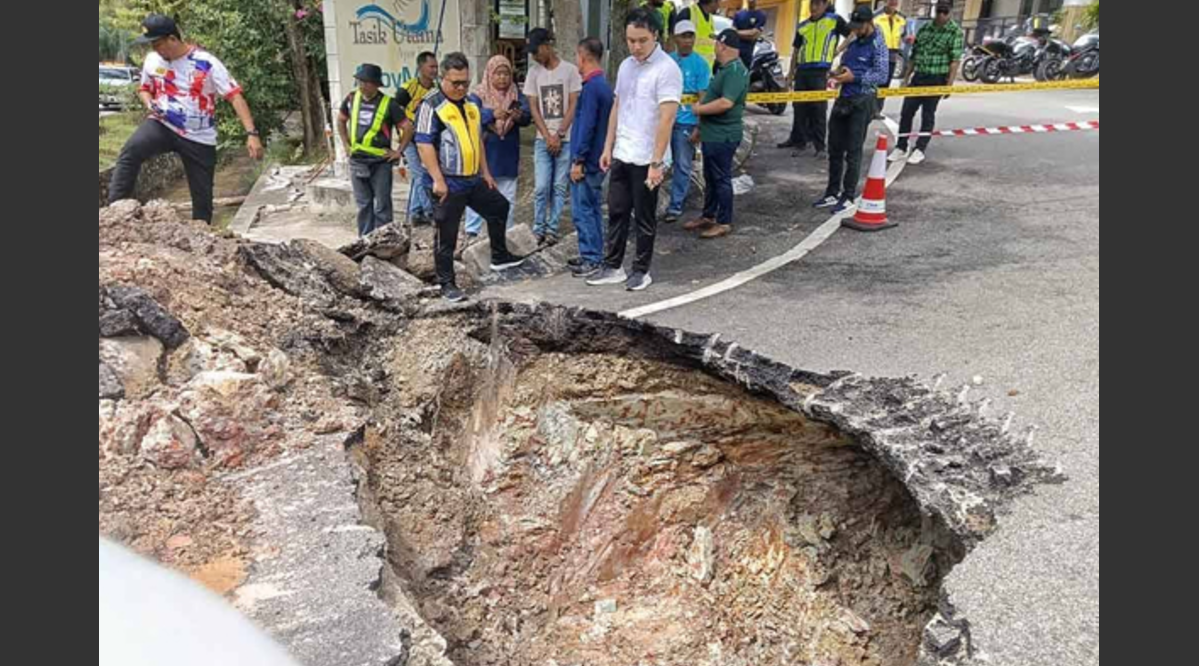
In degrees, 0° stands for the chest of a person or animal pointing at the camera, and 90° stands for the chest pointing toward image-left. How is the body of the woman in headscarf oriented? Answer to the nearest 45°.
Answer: approximately 0°

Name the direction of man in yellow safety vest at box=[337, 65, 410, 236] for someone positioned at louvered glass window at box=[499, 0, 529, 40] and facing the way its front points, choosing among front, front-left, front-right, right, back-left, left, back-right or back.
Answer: front

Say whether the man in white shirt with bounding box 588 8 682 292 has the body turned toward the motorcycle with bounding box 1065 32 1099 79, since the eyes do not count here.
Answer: no

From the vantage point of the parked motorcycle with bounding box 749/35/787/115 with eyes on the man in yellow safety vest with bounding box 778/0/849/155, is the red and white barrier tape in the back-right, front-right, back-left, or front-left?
front-left

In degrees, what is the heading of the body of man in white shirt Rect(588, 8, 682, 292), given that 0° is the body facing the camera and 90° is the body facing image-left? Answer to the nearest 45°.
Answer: approximately 45°

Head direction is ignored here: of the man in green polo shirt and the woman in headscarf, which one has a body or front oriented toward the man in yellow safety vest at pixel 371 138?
the man in green polo shirt

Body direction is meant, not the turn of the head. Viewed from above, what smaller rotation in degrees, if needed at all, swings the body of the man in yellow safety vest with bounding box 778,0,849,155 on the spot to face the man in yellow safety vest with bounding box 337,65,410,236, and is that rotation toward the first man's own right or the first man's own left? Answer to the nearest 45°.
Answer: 0° — they already face them

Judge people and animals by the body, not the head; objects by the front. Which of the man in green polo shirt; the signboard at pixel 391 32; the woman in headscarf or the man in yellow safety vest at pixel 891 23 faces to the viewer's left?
the man in green polo shirt

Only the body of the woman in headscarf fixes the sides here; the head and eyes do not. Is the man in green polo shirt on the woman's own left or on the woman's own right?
on the woman's own left

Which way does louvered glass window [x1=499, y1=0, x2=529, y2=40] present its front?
toward the camera

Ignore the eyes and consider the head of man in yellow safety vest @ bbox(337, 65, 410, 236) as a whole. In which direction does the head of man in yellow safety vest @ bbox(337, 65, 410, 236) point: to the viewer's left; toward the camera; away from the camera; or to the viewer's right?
toward the camera

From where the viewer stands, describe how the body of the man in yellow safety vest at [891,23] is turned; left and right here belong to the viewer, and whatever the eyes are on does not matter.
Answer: facing the viewer
